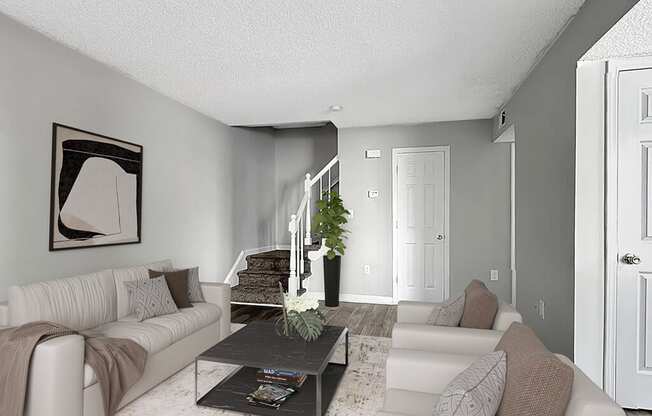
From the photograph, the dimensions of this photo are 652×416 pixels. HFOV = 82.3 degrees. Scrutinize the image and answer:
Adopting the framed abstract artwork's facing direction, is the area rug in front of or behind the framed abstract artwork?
in front

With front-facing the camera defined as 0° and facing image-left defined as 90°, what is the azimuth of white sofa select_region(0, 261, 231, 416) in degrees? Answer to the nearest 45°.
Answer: approximately 315°

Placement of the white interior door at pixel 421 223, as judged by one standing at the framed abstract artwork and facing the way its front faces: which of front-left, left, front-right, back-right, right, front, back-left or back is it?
front-left

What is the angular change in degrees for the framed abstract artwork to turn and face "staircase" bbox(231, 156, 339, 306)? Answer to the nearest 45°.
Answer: approximately 90° to its left

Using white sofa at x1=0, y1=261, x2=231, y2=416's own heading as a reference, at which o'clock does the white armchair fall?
The white armchair is roughly at 12 o'clock from the white sofa.

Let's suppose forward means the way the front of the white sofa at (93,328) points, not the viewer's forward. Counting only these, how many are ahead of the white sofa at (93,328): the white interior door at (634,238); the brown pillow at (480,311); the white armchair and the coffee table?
4

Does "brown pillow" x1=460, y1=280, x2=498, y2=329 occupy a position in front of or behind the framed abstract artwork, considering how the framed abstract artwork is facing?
in front

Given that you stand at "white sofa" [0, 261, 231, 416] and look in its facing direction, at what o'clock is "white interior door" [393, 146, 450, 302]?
The white interior door is roughly at 10 o'clock from the white sofa.

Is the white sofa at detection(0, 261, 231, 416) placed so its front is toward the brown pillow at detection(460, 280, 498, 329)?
yes
